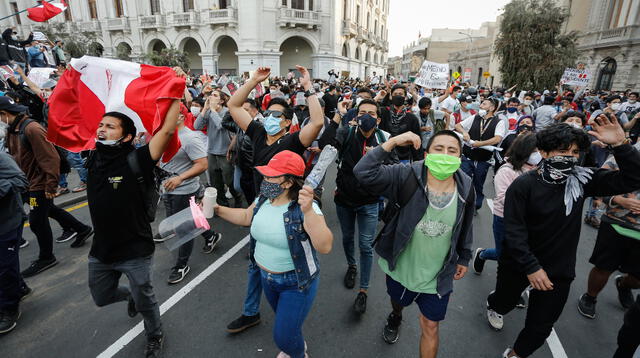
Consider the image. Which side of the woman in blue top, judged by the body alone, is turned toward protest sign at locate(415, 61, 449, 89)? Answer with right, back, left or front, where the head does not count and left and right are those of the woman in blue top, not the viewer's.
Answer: back

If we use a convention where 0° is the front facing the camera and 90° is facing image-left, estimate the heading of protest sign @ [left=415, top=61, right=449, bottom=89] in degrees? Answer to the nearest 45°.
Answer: approximately 0°

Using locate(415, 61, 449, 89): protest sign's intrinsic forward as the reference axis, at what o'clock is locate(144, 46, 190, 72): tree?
The tree is roughly at 4 o'clock from the protest sign.

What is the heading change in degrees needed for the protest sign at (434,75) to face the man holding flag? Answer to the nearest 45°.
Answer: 0° — it already faces them

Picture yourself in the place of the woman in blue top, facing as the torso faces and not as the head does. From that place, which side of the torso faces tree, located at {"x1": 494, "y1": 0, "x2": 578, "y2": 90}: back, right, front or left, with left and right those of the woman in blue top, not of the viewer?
back

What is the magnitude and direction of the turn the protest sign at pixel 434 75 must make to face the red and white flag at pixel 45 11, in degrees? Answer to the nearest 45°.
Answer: approximately 90° to its right

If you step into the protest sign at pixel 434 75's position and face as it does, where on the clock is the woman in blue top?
The woman in blue top is roughly at 12 o'clock from the protest sign.

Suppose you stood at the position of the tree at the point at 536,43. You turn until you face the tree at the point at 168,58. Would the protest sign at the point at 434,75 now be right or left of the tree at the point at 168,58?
left

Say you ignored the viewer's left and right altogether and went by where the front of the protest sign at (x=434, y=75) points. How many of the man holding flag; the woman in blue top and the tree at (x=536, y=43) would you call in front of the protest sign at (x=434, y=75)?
2

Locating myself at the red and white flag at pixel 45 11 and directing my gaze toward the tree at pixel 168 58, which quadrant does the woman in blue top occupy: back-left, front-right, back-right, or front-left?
back-right

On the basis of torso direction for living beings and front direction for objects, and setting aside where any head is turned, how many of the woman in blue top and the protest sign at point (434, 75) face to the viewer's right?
0

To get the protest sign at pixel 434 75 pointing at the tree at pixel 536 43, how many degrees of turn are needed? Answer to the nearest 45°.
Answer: approximately 135° to its left

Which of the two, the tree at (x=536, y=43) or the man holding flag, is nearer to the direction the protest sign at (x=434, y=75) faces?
the man holding flag

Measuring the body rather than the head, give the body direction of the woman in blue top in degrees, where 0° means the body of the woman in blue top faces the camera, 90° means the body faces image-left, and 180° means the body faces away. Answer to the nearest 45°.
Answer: approximately 45°
